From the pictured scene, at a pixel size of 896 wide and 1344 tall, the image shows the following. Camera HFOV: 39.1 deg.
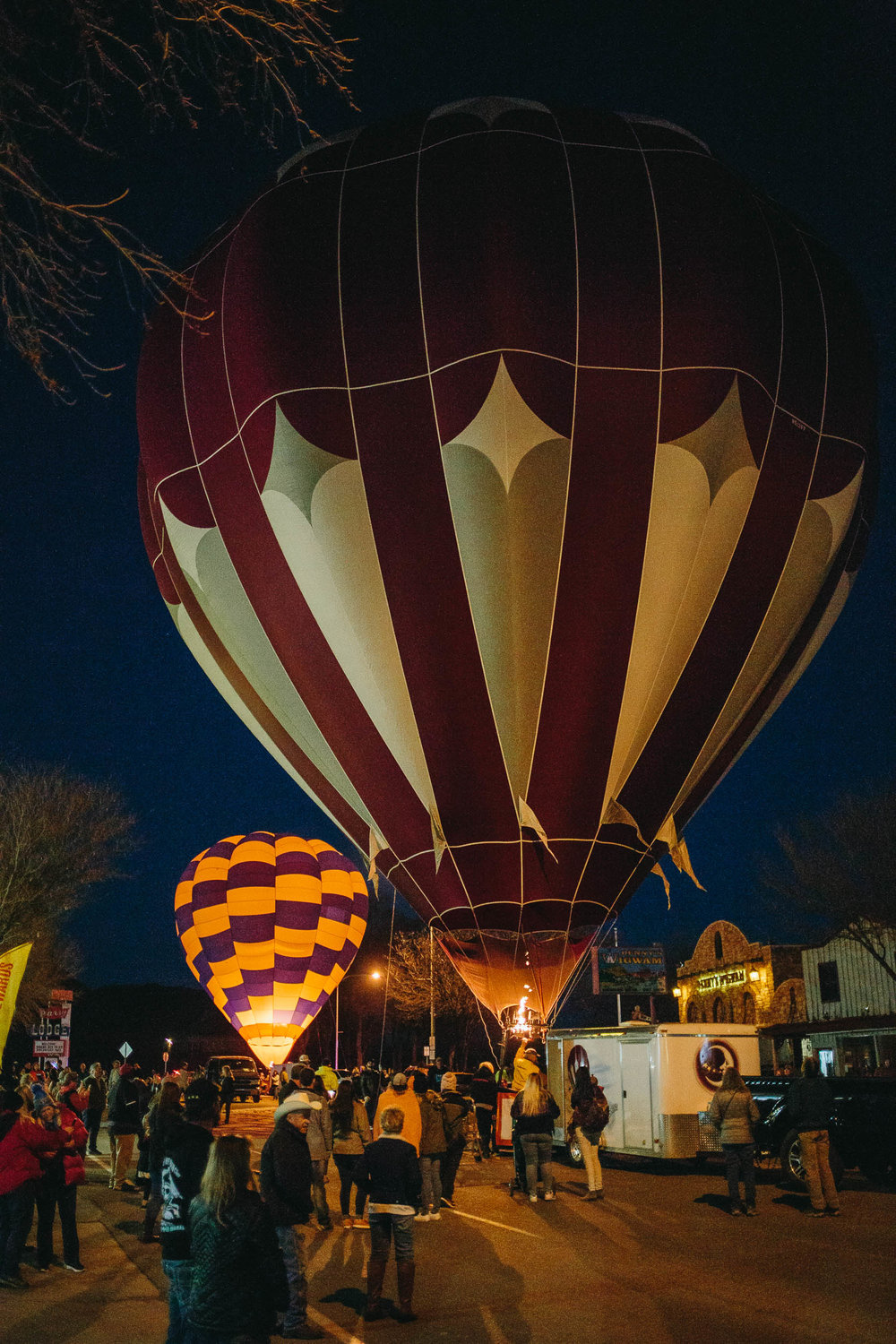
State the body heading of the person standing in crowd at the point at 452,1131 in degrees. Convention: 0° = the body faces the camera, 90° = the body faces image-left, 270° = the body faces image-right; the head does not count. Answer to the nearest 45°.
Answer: approximately 180°

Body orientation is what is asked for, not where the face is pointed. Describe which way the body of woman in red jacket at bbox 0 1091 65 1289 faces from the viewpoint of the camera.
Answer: to the viewer's right

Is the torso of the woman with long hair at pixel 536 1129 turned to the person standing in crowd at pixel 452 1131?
no

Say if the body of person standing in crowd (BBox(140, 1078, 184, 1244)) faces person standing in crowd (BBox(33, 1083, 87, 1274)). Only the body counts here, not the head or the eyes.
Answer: no

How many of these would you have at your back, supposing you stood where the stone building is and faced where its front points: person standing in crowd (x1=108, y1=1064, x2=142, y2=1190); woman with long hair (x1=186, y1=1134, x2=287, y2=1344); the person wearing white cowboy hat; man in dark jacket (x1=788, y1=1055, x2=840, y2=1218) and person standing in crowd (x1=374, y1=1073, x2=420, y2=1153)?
0

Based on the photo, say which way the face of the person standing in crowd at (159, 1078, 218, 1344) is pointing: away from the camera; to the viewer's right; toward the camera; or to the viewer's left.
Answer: away from the camera

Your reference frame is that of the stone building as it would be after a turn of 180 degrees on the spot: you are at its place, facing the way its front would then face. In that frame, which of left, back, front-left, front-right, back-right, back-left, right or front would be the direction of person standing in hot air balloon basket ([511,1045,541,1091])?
back-right

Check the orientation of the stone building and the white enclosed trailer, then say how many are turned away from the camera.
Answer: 0

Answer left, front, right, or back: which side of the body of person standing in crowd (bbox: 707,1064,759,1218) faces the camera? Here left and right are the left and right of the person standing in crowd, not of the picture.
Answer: back

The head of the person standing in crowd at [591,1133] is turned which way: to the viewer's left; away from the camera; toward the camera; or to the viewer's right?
away from the camera

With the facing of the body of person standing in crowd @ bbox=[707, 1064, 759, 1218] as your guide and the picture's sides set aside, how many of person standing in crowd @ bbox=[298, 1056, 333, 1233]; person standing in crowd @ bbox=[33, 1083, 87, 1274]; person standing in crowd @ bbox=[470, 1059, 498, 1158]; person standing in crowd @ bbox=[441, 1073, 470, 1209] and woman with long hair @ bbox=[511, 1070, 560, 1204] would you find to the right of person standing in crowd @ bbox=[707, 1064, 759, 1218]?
0

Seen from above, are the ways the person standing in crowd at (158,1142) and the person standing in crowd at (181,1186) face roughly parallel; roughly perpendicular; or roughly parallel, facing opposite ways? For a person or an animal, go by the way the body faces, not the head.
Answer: roughly parallel

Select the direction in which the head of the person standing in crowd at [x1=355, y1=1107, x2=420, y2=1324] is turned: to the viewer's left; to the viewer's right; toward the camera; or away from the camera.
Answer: away from the camera

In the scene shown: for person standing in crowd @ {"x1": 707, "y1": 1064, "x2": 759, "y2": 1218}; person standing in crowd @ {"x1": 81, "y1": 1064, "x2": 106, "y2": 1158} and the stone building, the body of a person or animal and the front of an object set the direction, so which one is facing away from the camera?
person standing in crowd @ {"x1": 707, "y1": 1064, "x2": 759, "y2": 1218}

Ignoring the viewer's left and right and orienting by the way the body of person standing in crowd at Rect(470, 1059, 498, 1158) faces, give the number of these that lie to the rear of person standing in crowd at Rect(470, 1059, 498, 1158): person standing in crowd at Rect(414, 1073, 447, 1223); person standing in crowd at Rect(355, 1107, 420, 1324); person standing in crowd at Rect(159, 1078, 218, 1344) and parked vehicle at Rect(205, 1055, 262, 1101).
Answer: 3

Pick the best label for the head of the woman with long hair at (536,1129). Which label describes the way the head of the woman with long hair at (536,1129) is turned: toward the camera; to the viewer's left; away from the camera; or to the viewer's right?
away from the camera

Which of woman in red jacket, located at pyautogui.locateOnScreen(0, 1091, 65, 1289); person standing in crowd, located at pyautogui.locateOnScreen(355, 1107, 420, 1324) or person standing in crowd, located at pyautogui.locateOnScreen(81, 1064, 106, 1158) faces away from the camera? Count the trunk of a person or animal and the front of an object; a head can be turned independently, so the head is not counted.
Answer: person standing in crowd, located at pyautogui.locateOnScreen(355, 1107, 420, 1324)

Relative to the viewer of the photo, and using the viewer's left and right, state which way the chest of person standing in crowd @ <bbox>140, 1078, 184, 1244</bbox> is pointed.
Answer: facing away from the viewer and to the right of the viewer

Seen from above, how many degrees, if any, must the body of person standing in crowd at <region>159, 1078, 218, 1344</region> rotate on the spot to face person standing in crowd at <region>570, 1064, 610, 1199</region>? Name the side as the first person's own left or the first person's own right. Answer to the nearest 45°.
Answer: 0° — they already face them
